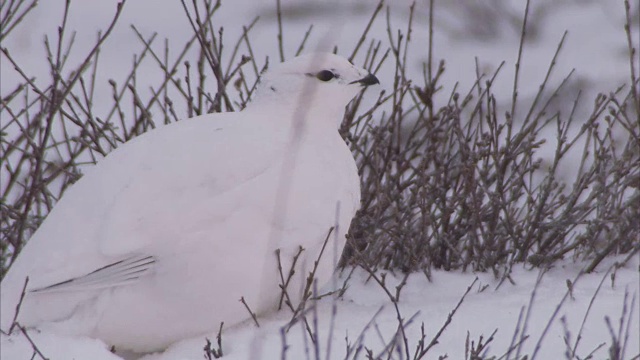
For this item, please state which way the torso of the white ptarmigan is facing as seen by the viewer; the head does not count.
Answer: to the viewer's right
